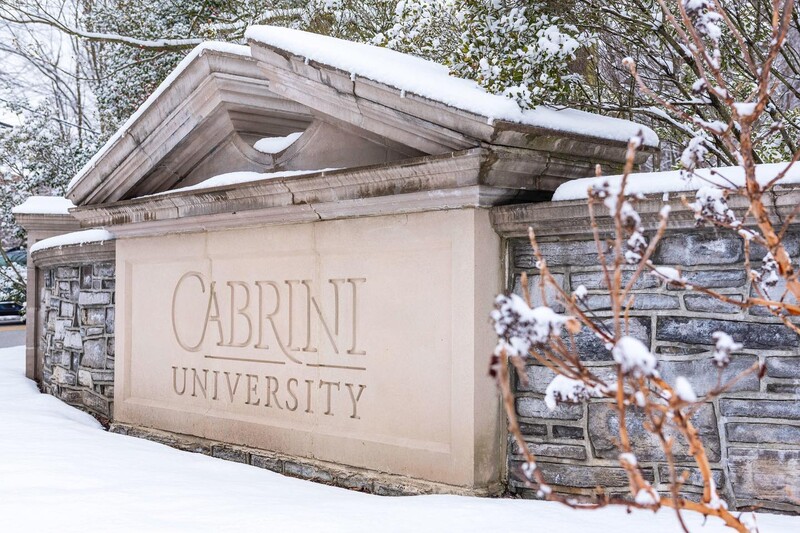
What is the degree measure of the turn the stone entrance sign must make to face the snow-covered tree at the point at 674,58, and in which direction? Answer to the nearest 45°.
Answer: approximately 180°

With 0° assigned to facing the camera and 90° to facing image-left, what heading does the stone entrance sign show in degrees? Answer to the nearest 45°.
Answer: approximately 45°

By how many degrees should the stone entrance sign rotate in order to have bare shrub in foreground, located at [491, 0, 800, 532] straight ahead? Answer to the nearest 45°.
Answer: approximately 45° to its left

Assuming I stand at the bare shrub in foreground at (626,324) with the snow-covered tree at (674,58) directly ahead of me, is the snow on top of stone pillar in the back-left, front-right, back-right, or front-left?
front-left
